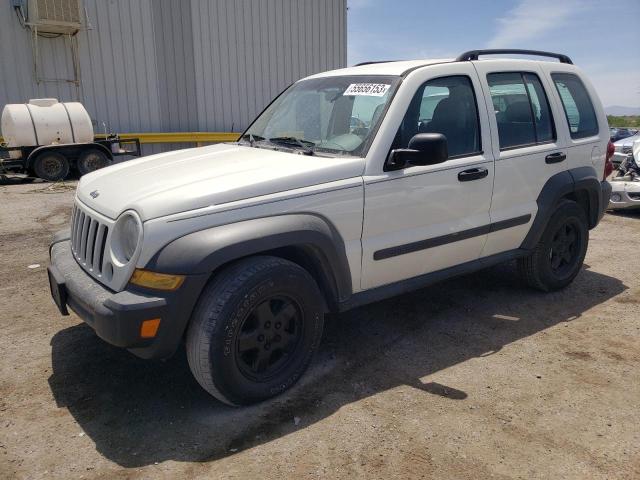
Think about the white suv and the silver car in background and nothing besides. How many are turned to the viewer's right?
0

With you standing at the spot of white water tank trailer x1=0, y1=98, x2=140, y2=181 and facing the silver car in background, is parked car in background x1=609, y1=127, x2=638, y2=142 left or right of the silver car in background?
left

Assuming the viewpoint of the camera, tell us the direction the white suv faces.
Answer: facing the viewer and to the left of the viewer

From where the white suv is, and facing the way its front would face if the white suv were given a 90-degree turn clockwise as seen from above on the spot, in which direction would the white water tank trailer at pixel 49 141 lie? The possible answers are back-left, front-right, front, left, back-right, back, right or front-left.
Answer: front

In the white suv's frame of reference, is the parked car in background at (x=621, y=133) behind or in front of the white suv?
behind

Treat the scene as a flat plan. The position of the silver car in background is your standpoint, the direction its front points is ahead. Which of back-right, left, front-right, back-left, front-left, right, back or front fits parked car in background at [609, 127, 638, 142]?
back-right

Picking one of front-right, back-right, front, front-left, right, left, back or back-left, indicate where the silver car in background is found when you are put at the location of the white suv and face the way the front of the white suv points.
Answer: back
